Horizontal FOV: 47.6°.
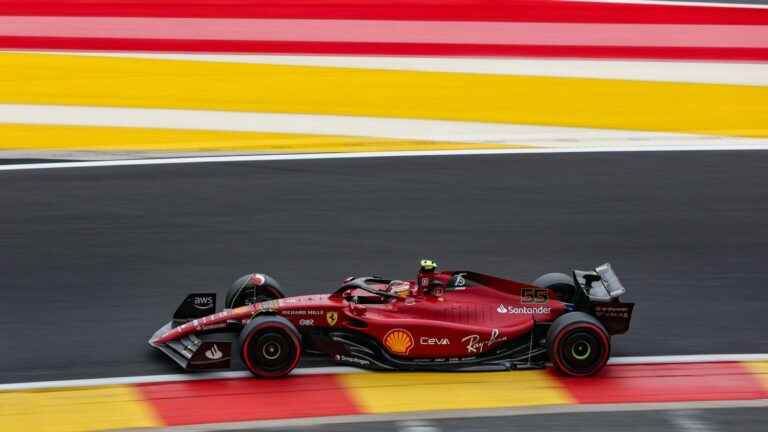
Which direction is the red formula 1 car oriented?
to the viewer's left
